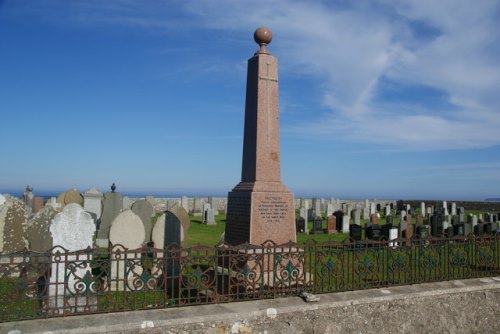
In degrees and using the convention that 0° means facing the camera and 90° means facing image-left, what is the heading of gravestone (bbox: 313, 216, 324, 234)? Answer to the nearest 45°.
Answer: approximately 0°

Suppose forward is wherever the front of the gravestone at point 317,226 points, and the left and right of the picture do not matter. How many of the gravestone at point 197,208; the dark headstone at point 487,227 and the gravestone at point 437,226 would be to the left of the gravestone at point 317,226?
2

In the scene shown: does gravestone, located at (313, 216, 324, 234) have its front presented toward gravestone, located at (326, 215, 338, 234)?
no

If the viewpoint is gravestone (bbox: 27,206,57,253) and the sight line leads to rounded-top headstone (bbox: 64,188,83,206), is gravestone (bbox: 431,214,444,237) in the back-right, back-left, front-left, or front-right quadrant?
front-right

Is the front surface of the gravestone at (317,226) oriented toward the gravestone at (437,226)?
no

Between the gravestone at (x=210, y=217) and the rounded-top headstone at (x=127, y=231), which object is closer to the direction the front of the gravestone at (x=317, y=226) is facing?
the rounded-top headstone

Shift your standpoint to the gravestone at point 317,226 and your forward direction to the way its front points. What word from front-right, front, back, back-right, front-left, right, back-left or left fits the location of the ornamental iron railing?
front

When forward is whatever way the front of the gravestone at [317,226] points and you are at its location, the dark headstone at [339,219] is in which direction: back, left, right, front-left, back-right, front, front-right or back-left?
back-left

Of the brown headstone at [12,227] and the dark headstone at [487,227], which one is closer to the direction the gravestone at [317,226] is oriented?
the brown headstone

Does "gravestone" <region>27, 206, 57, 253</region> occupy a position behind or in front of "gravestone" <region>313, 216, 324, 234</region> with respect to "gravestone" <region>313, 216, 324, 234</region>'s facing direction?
in front

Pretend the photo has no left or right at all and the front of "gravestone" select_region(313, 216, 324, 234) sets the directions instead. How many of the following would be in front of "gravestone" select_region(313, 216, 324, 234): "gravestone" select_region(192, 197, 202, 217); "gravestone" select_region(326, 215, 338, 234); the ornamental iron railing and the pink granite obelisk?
2

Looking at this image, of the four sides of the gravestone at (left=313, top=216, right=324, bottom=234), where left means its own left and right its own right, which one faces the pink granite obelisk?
front

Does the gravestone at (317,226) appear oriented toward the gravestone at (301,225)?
no

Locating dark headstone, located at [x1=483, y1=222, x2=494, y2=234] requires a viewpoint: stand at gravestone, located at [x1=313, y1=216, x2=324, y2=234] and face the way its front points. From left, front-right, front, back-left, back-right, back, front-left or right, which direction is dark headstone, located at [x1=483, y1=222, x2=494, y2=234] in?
left

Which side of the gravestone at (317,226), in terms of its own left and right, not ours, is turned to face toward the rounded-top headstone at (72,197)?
right

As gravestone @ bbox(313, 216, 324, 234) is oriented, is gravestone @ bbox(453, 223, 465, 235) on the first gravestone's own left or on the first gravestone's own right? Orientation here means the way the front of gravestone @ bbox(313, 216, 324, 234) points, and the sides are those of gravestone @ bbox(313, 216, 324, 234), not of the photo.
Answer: on the first gravestone's own left

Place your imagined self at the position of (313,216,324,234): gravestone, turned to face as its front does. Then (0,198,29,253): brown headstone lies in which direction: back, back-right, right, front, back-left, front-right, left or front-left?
front-right

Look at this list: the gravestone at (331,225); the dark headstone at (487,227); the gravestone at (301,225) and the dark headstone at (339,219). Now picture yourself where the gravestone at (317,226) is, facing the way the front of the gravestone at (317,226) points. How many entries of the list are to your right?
1
